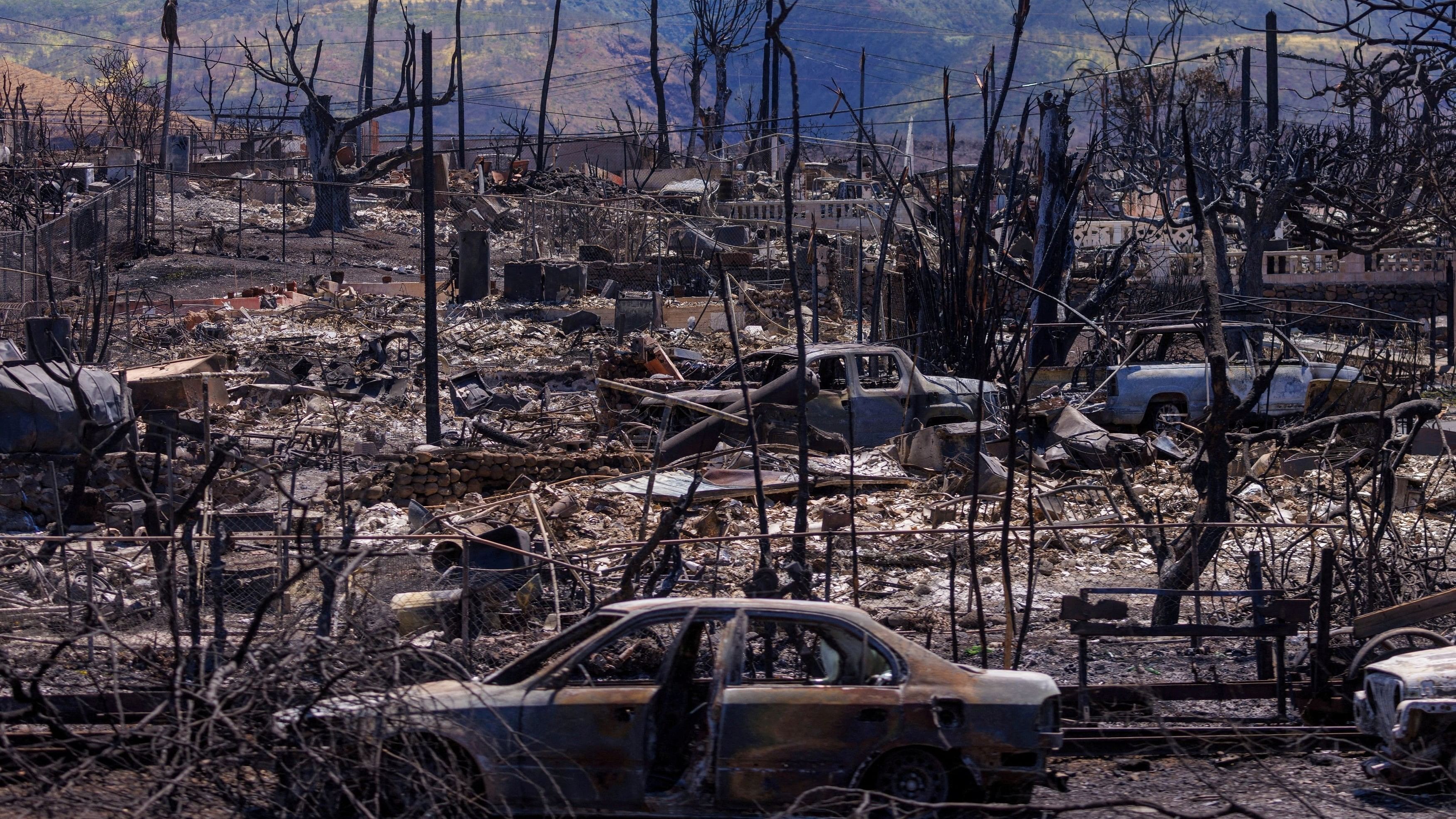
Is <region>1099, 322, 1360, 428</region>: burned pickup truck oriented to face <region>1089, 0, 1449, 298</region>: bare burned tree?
no

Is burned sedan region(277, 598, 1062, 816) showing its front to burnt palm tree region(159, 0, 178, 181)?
no

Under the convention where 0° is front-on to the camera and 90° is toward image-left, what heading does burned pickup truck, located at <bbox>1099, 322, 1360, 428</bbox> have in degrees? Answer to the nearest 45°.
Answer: approximately 270°

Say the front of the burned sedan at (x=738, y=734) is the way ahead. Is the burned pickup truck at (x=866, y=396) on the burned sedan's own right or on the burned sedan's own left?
on the burned sedan's own right

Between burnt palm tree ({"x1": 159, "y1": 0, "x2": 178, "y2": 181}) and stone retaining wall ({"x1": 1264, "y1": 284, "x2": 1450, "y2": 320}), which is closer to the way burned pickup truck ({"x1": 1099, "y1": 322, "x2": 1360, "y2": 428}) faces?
the stone retaining wall

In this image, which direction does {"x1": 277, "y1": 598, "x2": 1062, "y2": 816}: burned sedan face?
to the viewer's left

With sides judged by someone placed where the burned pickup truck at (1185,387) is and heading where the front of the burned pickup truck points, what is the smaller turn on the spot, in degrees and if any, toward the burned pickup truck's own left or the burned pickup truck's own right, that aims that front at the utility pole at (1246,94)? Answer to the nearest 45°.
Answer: approximately 90° to the burned pickup truck's own left

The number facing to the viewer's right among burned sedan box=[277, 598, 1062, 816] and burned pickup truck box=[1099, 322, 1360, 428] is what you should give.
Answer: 1

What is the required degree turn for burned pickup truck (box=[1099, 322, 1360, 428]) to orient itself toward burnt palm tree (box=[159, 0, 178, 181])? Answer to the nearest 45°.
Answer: approximately 135° to its left

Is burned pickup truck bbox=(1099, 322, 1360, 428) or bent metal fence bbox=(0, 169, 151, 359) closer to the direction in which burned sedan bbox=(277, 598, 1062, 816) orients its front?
the bent metal fence

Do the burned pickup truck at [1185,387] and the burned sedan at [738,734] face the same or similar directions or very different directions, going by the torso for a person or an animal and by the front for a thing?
very different directions

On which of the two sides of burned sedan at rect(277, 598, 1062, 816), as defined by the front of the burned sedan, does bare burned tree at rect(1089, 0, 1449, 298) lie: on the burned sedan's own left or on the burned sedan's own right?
on the burned sedan's own right

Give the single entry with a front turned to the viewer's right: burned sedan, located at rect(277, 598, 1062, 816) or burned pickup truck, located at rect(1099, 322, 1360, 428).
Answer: the burned pickup truck

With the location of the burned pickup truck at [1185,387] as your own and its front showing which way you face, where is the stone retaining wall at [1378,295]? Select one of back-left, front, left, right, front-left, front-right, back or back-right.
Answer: left
